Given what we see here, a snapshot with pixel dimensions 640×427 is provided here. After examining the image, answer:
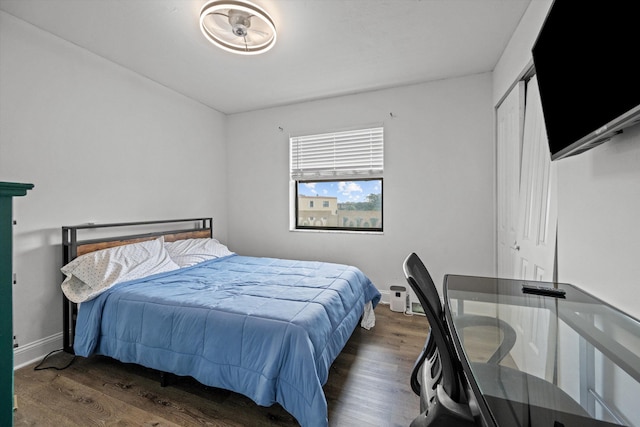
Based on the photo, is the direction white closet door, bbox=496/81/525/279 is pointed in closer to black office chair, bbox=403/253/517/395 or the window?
the window

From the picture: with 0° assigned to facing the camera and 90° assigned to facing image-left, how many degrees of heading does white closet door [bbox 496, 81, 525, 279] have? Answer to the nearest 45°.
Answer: approximately 90°

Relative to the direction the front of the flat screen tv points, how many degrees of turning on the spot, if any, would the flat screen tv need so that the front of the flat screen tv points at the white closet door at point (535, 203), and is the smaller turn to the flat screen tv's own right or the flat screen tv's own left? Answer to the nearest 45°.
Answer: approximately 135° to the flat screen tv's own right

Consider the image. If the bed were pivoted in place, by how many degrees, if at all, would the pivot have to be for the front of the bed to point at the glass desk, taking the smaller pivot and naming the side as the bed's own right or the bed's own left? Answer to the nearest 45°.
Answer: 0° — it already faces it

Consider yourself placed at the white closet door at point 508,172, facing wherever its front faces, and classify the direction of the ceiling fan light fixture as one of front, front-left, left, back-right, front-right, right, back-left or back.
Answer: front-left

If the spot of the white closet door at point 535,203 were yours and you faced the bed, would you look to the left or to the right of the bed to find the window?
right

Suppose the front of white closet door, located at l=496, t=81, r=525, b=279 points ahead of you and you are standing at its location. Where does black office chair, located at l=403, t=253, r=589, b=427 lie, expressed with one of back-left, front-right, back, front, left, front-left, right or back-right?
left

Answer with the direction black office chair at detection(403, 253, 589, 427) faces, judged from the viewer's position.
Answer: facing to the right of the viewer

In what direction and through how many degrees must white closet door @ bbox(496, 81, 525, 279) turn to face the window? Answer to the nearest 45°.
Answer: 0° — it already faces it

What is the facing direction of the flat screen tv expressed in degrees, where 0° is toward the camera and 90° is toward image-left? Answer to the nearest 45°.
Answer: approximately 45°
